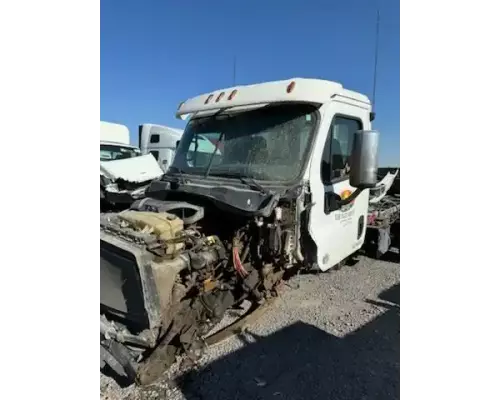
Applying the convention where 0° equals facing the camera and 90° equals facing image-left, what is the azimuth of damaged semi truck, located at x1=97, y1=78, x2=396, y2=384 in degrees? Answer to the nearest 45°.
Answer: approximately 45°

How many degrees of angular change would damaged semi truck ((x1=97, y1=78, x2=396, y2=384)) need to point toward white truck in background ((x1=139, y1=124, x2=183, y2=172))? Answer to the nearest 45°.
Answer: approximately 135° to its right
